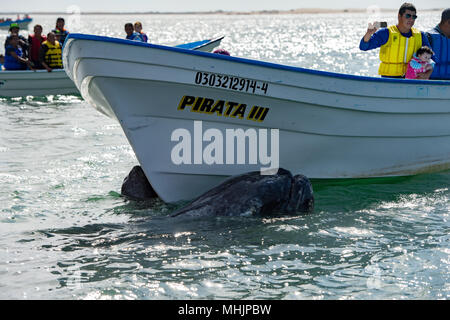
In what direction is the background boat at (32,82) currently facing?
to the viewer's right

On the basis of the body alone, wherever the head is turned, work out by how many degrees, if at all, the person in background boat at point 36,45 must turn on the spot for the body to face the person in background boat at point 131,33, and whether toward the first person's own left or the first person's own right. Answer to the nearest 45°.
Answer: approximately 45° to the first person's own left

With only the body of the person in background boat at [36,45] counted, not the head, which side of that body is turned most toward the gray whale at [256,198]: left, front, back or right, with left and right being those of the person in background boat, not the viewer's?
front

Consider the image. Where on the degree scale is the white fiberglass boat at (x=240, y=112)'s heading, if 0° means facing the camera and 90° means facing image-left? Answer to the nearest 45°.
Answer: approximately 45°

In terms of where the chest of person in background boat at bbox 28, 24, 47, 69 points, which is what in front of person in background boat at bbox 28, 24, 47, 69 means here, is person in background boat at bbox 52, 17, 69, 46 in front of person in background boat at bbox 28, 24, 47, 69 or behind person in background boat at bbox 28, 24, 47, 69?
behind

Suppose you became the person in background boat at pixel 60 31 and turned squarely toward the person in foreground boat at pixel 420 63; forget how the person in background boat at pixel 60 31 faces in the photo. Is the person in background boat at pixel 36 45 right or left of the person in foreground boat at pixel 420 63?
right

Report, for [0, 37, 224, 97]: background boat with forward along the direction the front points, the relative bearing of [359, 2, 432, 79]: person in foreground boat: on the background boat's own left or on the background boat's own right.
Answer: on the background boat's own right

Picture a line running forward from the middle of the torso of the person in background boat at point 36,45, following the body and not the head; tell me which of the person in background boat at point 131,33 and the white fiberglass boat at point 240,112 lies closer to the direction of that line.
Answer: the white fiberglass boat
